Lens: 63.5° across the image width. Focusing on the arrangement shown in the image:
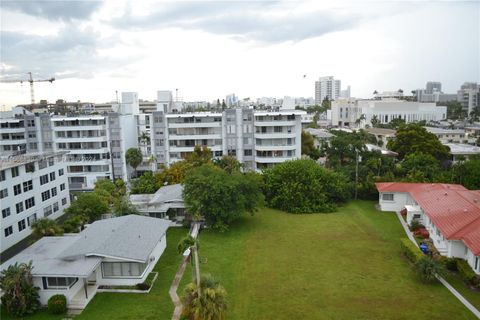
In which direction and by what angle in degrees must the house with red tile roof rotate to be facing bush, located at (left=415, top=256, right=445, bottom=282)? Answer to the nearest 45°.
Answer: approximately 45° to its left

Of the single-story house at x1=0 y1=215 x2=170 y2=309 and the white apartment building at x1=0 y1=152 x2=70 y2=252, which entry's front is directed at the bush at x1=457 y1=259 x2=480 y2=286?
the white apartment building

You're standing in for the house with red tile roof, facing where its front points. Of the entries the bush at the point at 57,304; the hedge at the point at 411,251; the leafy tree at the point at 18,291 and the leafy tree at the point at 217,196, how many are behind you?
0

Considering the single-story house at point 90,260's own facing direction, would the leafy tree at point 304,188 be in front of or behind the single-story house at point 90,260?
behind

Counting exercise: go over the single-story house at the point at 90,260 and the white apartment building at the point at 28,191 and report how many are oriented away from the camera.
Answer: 0

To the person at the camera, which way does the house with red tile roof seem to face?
facing the viewer and to the left of the viewer

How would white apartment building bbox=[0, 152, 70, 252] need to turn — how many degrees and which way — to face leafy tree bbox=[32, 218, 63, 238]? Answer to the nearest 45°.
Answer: approximately 45° to its right

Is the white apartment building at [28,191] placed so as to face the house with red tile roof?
yes

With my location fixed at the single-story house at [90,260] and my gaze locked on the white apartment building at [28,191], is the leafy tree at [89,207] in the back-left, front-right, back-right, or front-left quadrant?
front-right

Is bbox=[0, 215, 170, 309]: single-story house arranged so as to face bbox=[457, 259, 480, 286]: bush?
no

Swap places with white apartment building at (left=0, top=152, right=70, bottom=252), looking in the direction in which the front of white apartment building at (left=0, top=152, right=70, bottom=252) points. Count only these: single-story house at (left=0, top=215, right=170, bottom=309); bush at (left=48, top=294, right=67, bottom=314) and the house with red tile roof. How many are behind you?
0

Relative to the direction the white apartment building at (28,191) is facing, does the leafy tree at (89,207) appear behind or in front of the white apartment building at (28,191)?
in front

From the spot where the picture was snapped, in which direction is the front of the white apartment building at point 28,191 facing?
facing the viewer and to the right of the viewer

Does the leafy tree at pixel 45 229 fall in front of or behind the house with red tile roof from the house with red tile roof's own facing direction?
in front

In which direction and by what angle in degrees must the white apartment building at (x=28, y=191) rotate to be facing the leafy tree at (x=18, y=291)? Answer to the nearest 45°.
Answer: approximately 45° to its right

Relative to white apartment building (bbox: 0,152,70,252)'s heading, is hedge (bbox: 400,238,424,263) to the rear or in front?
in front

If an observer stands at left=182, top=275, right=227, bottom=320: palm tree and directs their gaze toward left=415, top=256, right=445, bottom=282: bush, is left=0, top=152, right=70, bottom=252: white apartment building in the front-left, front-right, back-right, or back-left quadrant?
back-left

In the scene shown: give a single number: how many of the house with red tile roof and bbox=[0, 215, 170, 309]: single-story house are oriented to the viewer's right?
0

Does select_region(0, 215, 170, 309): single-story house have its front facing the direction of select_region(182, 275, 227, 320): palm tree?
no
